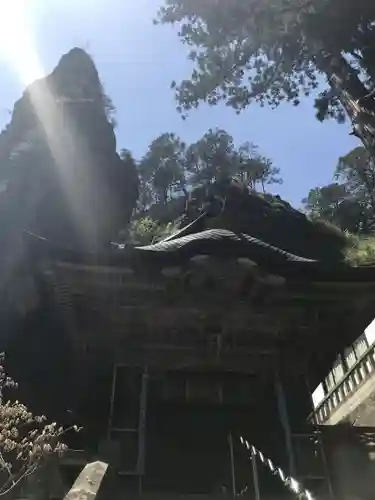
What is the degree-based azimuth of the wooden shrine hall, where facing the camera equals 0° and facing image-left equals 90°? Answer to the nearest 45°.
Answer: approximately 0°
